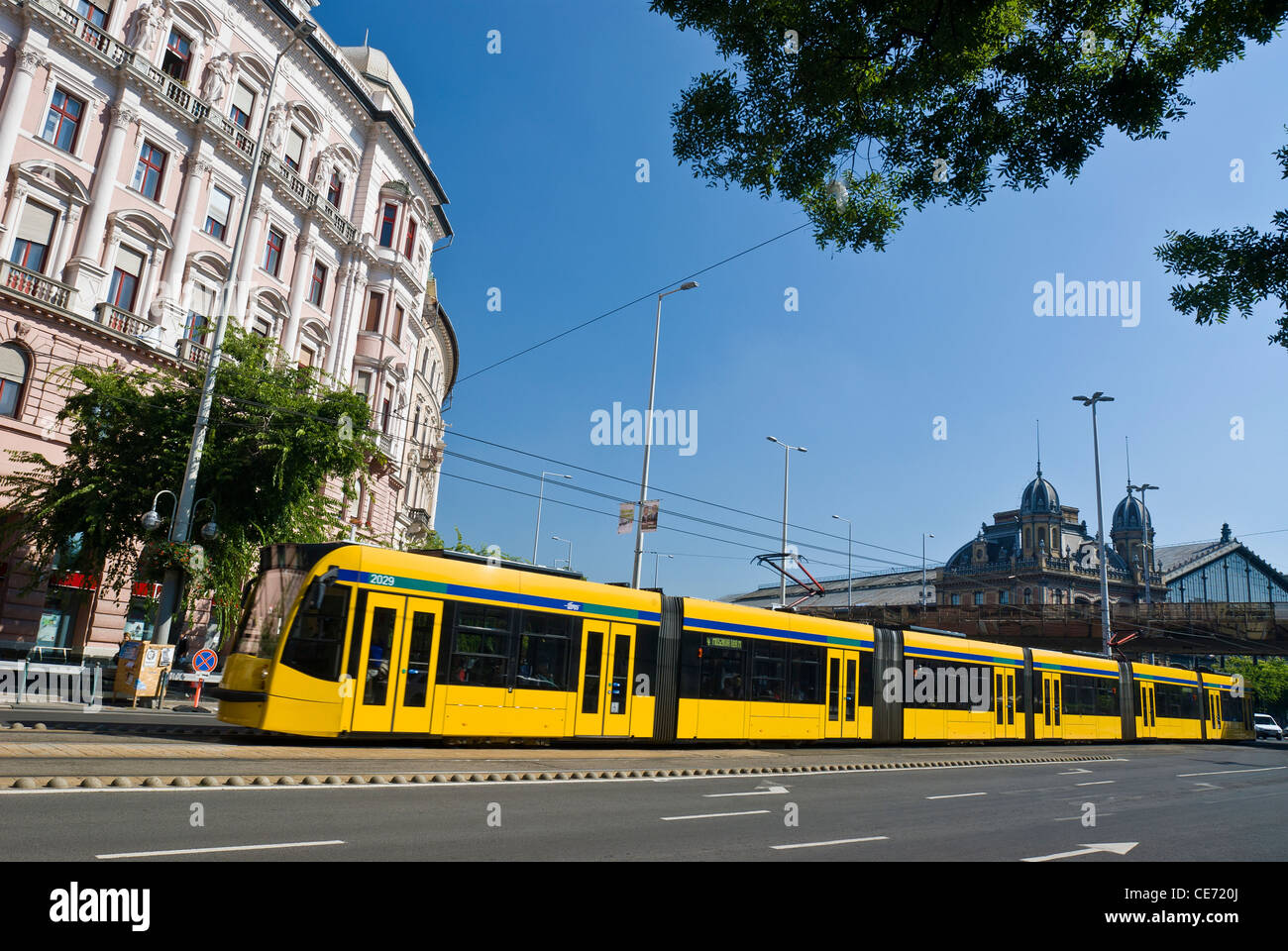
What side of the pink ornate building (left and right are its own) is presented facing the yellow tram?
front

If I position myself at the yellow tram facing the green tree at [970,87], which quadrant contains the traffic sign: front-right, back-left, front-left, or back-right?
back-right

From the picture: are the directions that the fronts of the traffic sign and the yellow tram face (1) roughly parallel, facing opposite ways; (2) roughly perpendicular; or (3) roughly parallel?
roughly perpendicular

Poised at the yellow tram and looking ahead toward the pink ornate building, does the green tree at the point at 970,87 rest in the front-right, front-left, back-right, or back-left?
back-left

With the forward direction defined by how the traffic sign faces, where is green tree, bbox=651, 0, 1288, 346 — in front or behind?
in front

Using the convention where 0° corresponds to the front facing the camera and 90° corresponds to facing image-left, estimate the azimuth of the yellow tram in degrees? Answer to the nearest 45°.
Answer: approximately 45°

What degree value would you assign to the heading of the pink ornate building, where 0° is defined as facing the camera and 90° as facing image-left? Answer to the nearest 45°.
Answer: approximately 315°

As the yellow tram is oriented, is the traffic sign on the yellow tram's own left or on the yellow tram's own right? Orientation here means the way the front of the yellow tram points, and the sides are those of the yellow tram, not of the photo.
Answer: on the yellow tram's own right

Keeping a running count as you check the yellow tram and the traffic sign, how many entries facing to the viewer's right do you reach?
0

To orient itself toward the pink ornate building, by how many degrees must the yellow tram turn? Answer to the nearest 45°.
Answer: approximately 90° to its right

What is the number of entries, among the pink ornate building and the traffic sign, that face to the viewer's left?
0
